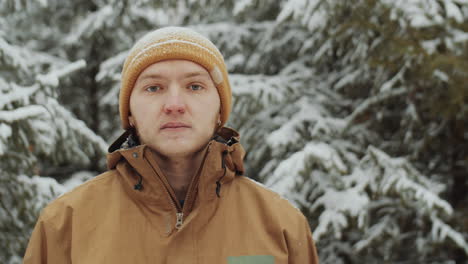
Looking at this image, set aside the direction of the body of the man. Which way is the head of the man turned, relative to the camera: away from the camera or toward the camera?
toward the camera

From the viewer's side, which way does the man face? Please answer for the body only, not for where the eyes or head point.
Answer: toward the camera
